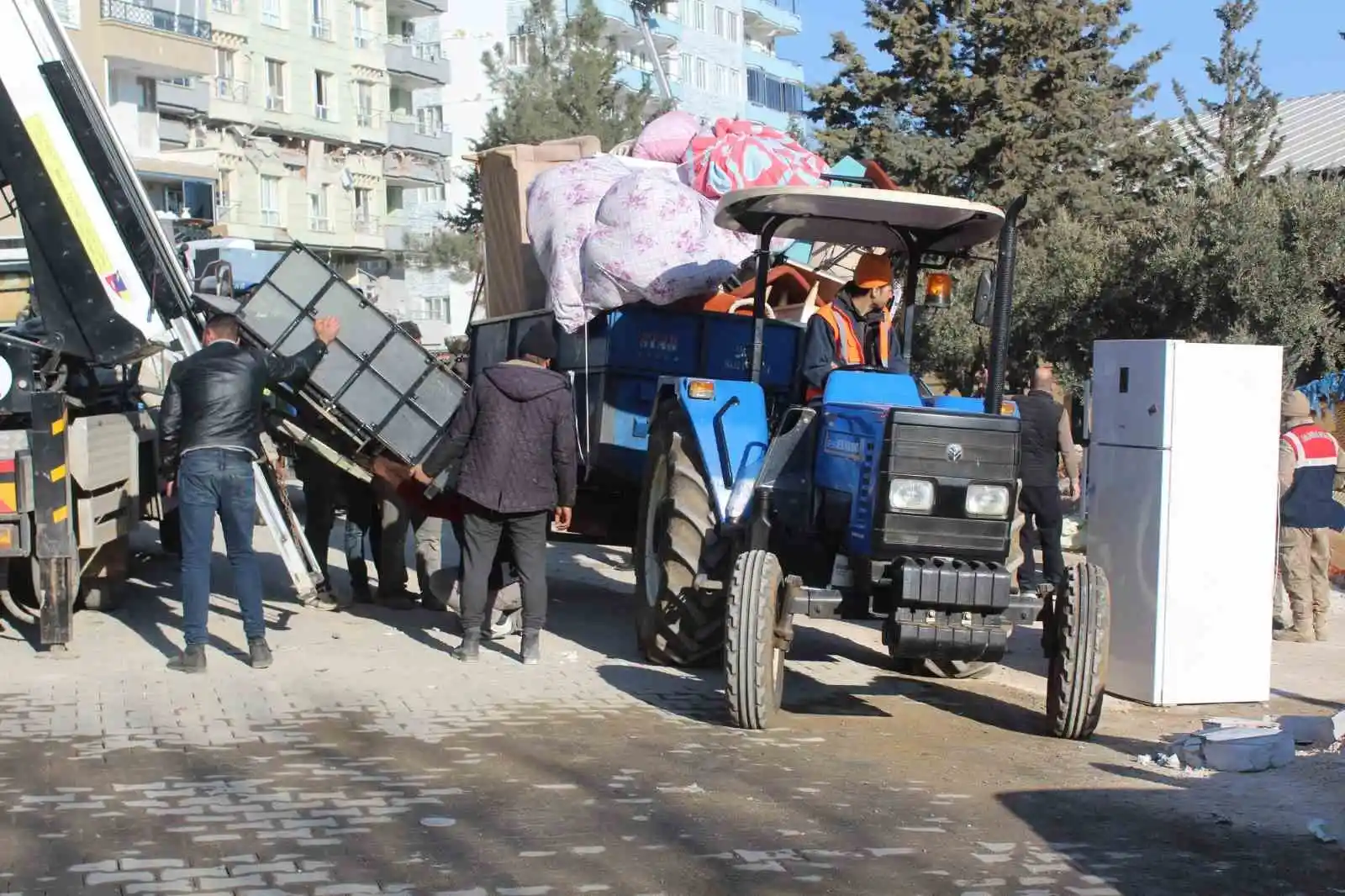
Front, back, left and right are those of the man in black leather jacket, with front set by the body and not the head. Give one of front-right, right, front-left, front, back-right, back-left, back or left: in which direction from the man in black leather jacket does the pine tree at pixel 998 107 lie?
front-right

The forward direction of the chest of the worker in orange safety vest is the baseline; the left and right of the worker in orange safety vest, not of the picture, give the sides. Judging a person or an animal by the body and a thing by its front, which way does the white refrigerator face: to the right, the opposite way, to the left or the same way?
to the right

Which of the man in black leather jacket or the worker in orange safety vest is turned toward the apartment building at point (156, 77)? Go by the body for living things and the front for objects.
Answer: the man in black leather jacket

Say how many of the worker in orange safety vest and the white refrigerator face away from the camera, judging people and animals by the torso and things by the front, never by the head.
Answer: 0

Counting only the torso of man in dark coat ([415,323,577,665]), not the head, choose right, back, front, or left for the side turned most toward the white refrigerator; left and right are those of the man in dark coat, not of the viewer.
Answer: right

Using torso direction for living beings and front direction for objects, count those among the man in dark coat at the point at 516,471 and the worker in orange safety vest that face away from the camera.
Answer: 1

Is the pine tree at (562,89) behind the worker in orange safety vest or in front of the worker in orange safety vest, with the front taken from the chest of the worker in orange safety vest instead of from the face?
behind

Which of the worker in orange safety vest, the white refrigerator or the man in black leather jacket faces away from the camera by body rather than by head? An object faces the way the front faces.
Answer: the man in black leather jacket

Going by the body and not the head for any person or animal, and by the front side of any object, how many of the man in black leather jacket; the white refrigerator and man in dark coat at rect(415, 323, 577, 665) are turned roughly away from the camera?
2

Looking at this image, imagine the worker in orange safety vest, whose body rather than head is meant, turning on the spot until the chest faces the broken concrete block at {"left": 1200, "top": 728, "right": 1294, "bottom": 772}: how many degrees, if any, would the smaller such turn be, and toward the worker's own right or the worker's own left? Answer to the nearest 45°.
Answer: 0° — they already face it

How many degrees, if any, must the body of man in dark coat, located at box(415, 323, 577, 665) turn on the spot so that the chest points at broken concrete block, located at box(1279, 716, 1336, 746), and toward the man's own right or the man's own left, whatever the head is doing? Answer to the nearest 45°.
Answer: approximately 135° to the man's own right

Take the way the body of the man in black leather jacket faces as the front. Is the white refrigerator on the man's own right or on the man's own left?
on the man's own right

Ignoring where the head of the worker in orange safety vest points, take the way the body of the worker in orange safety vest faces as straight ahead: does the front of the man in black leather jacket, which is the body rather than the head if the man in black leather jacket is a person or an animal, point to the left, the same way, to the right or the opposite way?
the opposite way

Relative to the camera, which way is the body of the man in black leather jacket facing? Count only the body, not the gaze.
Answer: away from the camera

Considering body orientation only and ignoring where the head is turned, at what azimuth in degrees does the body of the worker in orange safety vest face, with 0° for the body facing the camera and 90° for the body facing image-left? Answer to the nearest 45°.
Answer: approximately 315°

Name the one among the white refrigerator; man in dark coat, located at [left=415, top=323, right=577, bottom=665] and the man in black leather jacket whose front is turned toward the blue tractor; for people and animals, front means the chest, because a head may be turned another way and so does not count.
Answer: the white refrigerator

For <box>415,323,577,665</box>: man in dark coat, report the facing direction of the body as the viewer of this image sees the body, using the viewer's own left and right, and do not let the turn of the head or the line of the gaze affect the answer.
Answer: facing away from the viewer
